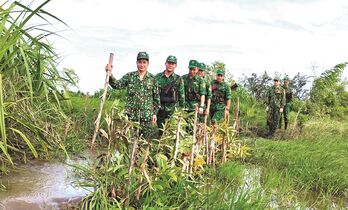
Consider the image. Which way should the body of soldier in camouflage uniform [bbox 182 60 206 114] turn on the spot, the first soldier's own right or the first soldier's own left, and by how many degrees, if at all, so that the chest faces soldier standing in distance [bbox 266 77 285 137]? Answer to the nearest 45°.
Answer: approximately 135° to the first soldier's own left

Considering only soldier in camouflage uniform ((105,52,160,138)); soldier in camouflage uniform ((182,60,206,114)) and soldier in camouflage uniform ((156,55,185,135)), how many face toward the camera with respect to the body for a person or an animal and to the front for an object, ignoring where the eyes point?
3

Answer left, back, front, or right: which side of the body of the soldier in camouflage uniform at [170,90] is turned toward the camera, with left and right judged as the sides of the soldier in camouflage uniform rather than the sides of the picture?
front

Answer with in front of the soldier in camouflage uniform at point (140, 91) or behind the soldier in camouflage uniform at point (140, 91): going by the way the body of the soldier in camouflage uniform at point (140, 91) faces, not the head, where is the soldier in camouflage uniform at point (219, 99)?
behind

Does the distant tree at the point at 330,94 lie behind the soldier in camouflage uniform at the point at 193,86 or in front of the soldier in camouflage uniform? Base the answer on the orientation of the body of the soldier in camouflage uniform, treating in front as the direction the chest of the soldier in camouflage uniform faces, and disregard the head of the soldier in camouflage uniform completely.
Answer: behind

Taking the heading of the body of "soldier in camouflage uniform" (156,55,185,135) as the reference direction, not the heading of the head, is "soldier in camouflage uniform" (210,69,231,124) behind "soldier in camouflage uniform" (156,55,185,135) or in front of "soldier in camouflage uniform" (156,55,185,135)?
behind

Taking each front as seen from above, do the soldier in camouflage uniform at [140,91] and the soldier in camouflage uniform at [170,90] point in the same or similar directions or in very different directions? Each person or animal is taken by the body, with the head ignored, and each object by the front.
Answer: same or similar directions

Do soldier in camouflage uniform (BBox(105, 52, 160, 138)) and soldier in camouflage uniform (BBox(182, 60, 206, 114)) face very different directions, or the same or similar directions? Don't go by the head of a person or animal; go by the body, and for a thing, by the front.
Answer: same or similar directions

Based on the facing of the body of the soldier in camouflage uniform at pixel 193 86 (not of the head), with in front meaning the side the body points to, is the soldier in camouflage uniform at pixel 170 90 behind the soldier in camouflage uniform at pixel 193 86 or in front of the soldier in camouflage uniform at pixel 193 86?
in front

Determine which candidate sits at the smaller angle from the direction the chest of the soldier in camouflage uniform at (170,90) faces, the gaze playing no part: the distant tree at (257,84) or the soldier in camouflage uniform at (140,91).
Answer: the soldier in camouflage uniform

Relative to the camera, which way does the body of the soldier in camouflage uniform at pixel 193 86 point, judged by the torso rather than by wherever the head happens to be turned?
toward the camera

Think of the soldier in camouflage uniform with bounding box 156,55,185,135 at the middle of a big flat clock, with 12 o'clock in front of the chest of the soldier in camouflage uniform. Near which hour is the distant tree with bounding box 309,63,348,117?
The distant tree is roughly at 7 o'clock from the soldier in camouflage uniform.

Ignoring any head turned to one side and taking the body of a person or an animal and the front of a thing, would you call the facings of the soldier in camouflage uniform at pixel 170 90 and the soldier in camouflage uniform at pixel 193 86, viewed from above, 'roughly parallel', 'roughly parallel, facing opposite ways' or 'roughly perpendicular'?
roughly parallel

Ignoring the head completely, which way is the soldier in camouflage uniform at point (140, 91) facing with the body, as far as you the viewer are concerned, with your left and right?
facing the viewer

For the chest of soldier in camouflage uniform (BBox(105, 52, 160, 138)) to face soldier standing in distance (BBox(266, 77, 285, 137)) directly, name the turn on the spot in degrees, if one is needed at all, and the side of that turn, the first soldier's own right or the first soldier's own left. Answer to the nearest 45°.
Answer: approximately 135° to the first soldier's own left
